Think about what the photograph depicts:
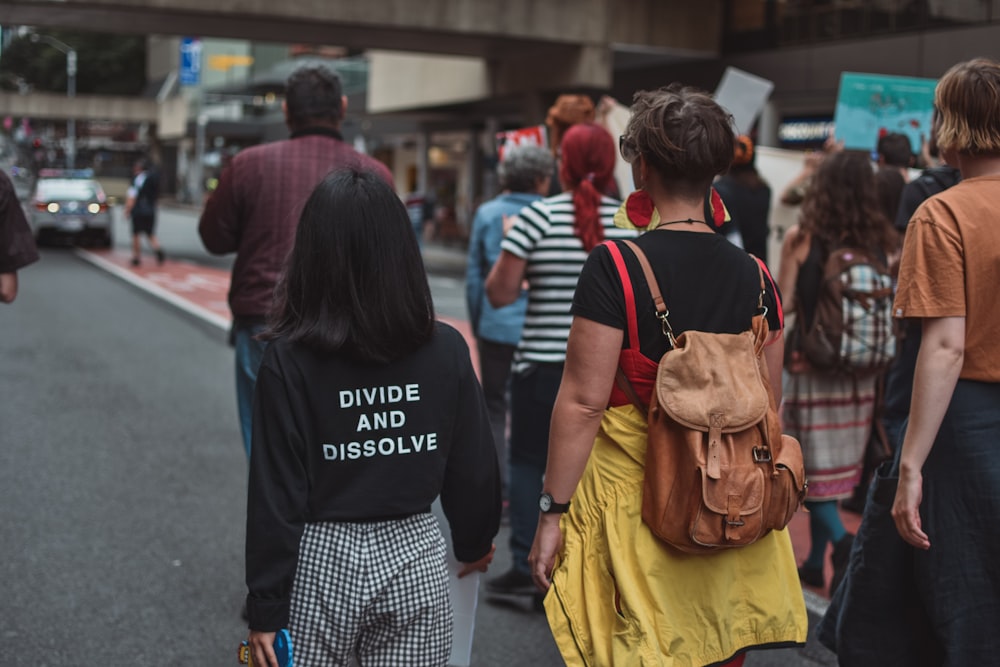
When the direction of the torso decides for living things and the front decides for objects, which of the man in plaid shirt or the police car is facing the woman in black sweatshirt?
the police car

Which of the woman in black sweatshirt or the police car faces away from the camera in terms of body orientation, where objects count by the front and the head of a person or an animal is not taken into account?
the woman in black sweatshirt

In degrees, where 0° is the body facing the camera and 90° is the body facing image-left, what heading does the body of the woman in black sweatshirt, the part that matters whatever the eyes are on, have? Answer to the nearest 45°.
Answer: approximately 180°

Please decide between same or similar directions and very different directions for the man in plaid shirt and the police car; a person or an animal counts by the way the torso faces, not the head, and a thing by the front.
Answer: very different directions

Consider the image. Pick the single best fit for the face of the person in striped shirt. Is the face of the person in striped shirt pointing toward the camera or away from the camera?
away from the camera

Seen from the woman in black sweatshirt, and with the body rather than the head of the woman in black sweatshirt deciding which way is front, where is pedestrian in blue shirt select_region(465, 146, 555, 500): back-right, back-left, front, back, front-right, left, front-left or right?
front

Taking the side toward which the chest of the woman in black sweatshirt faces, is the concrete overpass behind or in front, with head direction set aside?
in front

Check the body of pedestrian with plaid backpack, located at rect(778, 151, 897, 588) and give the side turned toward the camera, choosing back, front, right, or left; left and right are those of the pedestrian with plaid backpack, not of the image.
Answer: back

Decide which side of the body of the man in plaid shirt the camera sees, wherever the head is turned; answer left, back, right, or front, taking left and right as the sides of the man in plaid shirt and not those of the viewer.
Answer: back

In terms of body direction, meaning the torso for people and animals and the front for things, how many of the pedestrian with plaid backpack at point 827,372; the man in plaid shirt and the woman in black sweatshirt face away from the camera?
3

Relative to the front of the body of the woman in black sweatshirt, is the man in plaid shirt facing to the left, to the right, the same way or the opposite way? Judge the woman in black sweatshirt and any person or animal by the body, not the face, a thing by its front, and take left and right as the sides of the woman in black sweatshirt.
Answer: the same way

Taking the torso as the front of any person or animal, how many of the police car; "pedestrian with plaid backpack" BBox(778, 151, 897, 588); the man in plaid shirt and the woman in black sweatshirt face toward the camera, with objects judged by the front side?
1

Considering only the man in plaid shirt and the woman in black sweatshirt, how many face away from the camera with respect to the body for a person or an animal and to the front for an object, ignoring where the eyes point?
2

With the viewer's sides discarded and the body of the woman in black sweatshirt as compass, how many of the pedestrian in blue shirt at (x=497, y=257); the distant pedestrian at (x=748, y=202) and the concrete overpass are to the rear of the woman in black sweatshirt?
0

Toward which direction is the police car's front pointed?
toward the camera

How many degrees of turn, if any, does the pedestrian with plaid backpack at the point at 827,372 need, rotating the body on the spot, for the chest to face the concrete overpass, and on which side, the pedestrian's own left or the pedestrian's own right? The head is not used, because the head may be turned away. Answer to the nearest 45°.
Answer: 0° — they already face it

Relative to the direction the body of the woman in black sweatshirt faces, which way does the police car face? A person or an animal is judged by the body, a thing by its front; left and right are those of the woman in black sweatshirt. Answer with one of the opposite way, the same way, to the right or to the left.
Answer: the opposite way

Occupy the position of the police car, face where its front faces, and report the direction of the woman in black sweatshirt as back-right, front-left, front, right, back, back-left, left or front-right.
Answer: front
